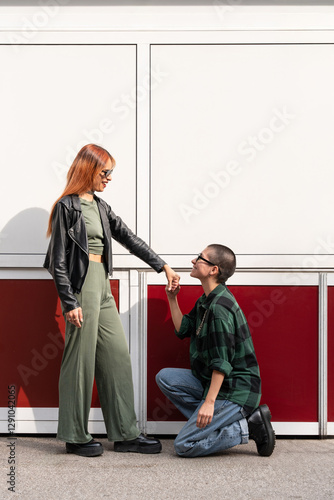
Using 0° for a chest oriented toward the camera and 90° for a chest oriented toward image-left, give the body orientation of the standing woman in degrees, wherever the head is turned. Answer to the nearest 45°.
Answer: approximately 315°

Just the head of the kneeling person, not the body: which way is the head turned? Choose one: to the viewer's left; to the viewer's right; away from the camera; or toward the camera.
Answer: to the viewer's left

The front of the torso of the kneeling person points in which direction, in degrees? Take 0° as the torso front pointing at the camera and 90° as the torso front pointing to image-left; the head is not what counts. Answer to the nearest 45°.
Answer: approximately 90°

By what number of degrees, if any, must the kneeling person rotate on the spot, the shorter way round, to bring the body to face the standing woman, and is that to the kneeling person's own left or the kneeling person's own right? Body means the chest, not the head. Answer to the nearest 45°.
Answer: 0° — they already face them

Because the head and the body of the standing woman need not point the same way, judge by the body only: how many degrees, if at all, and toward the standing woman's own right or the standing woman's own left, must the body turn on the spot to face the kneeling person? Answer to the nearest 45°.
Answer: approximately 45° to the standing woman's own left

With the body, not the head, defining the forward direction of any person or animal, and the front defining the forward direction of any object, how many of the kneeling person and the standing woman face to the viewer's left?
1

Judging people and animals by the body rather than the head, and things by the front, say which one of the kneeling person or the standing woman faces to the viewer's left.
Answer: the kneeling person
